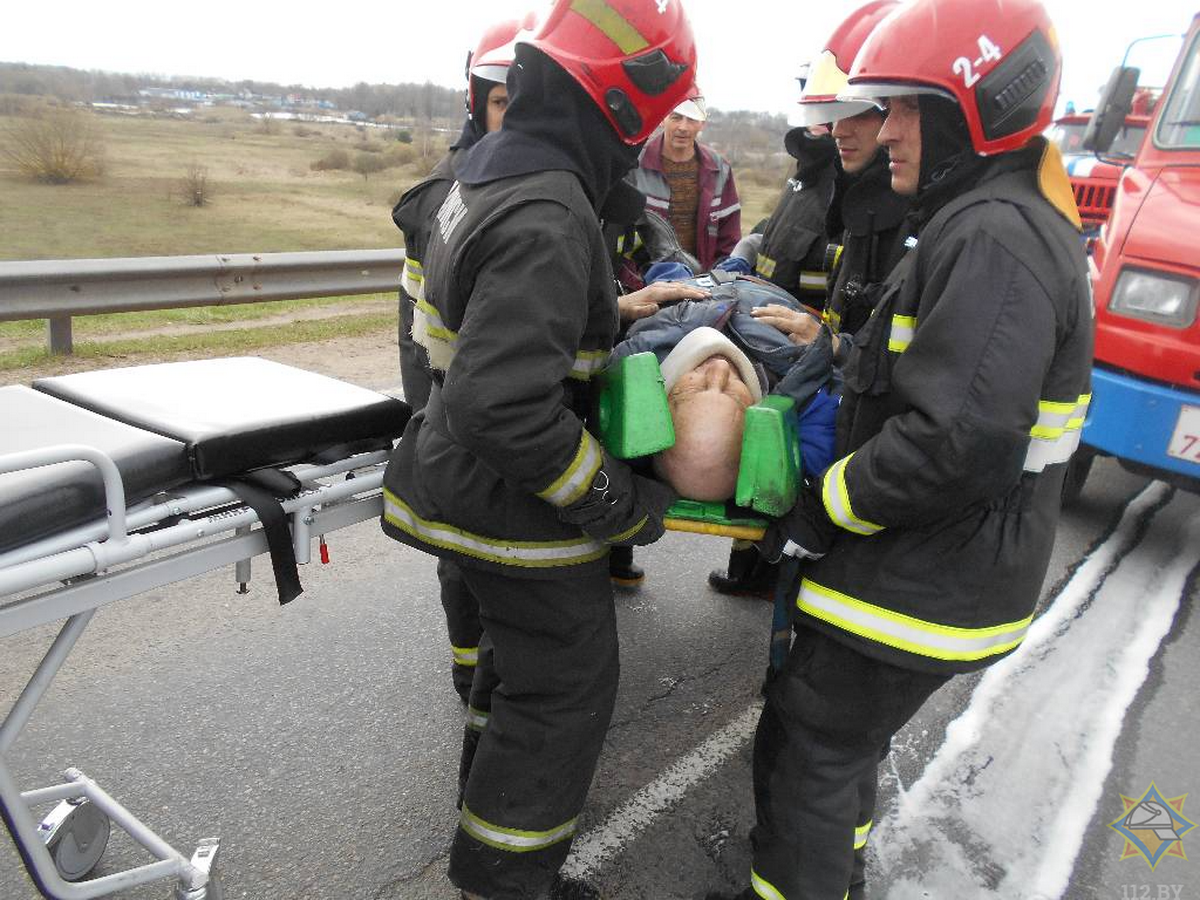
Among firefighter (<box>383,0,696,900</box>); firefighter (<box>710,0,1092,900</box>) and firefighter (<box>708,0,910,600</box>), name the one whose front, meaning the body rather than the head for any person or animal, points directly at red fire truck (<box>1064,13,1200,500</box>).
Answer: firefighter (<box>383,0,696,900</box>)

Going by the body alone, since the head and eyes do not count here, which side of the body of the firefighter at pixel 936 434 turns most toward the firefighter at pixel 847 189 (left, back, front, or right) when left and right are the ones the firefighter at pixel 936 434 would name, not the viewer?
right

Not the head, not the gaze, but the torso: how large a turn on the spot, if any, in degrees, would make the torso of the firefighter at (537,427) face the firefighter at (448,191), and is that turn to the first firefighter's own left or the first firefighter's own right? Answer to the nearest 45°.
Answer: approximately 45° to the first firefighter's own left

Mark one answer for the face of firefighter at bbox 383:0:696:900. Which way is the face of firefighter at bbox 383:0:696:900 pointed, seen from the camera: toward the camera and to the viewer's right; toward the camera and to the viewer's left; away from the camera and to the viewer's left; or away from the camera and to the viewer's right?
away from the camera and to the viewer's right

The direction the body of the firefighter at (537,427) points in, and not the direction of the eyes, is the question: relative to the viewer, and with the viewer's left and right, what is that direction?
facing away from the viewer and to the right of the viewer

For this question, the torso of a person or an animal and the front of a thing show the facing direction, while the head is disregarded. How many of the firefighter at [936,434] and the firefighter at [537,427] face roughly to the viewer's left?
1

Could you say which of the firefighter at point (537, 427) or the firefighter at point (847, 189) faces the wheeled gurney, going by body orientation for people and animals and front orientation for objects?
the firefighter at point (847, 189)

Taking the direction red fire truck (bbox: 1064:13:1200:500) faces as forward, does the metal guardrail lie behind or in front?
in front

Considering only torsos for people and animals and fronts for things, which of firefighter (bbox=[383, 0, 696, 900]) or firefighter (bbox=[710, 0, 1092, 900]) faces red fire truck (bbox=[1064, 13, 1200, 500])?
firefighter (bbox=[383, 0, 696, 900])

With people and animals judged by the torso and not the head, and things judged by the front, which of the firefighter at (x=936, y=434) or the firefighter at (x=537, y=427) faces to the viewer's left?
the firefighter at (x=936, y=434)

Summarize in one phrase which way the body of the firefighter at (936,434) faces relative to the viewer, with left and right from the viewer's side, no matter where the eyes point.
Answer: facing to the left of the viewer

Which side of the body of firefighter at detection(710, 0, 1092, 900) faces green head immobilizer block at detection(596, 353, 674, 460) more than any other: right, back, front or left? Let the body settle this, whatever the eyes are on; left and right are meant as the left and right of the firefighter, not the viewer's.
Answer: front
